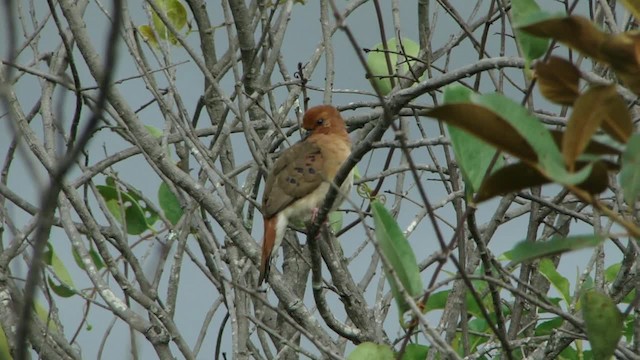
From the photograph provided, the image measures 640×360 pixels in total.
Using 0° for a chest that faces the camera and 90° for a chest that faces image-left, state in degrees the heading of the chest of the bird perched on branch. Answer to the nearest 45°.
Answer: approximately 270°
